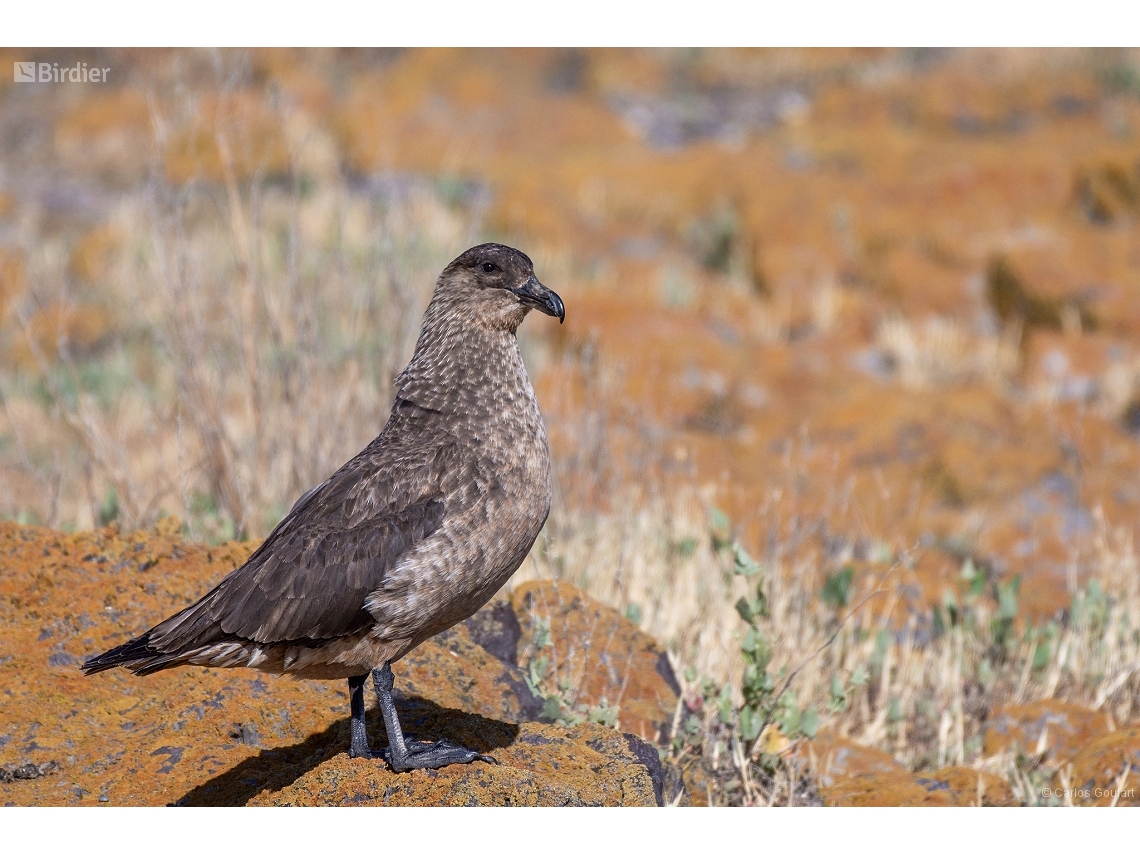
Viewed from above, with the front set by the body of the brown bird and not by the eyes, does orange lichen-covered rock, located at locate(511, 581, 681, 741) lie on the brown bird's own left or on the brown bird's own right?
on the brown bird's own left

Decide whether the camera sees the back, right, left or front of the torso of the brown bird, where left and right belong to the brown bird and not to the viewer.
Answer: right
